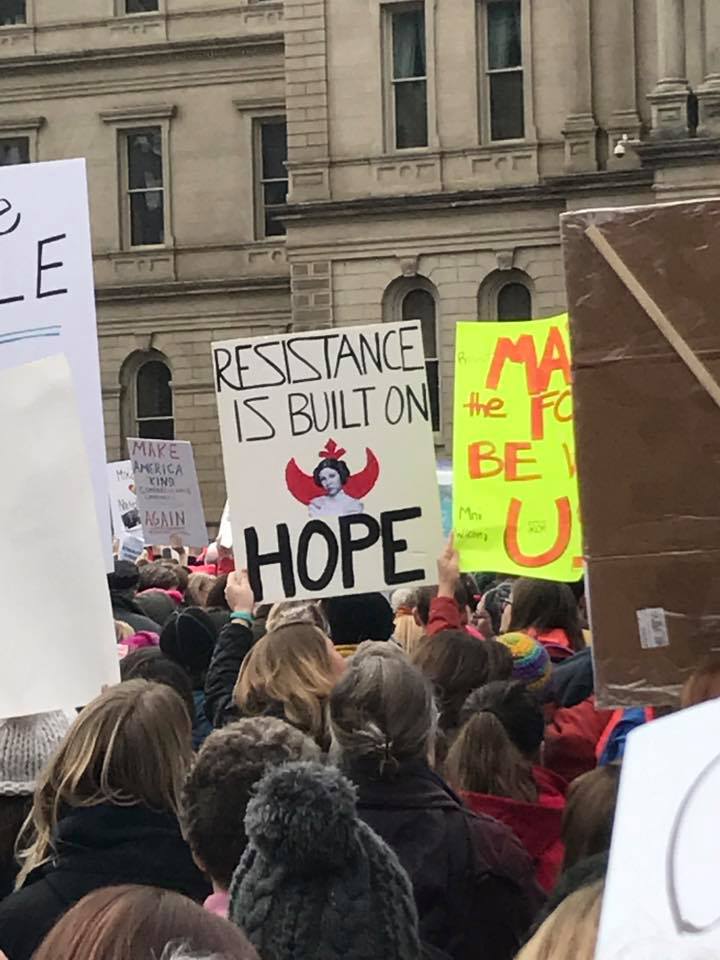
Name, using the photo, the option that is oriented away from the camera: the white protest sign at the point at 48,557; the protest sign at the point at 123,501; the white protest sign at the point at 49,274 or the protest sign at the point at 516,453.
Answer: the white protest sign at the point at 48,557

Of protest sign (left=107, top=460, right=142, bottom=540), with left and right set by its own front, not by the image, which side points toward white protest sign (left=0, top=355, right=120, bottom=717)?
front

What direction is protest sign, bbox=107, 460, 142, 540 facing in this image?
toward the camera

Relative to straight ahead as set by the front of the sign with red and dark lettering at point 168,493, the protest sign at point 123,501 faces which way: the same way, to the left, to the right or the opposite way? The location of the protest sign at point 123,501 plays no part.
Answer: the same way

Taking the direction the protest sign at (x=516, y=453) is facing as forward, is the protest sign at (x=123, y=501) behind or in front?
behind

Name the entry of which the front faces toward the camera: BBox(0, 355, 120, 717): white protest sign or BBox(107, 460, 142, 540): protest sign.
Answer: the protest sign

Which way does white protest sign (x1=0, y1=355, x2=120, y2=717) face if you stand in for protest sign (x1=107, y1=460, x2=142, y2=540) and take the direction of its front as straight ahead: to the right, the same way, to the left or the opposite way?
the opposite way

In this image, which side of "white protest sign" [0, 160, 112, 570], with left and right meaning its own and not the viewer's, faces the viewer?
front

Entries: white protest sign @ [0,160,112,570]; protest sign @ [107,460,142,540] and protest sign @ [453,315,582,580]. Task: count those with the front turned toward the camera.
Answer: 3

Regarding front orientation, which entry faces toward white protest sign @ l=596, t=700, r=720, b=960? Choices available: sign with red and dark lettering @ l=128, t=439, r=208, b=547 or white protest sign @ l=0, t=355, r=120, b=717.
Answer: the sign with red and dark lettering

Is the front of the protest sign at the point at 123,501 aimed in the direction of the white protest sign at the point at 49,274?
yes

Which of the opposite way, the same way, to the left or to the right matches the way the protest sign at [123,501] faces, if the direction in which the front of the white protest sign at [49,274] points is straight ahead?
the same way

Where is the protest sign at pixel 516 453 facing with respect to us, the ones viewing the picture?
facing the viewer

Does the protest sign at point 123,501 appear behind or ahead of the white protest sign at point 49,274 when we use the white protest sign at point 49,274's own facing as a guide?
behind

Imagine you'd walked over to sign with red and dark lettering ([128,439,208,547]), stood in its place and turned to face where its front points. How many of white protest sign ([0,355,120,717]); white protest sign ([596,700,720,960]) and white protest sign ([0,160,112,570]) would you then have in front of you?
3

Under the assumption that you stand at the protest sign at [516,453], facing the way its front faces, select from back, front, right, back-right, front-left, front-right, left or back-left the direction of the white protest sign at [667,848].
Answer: front
